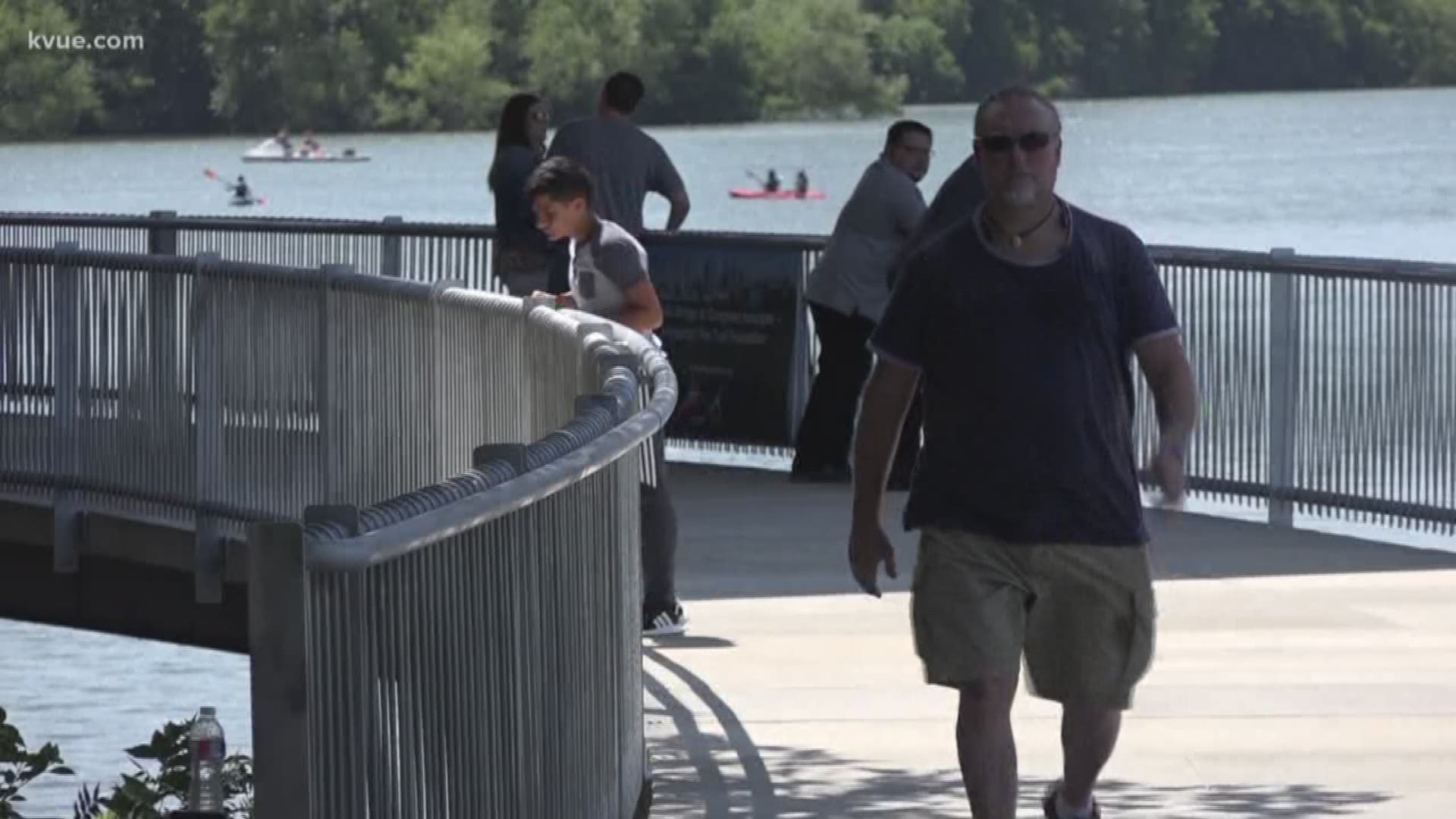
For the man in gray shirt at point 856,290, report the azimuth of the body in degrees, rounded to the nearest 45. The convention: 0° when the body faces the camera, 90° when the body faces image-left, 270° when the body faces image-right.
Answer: approximately 270°

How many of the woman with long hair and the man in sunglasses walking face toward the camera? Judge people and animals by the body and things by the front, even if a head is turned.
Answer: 1

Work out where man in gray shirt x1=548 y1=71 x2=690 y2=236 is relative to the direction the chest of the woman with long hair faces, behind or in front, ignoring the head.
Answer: in front

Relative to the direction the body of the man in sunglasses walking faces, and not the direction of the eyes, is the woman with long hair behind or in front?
behind

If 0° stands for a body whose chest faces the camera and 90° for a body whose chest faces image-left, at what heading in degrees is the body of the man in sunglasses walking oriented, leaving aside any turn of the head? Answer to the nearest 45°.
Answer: approximately 0°

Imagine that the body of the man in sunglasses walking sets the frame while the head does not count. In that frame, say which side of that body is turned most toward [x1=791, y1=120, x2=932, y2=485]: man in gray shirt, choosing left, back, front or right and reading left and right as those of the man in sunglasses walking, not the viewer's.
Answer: back

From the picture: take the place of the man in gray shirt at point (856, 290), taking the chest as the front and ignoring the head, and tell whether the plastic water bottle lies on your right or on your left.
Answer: on your right

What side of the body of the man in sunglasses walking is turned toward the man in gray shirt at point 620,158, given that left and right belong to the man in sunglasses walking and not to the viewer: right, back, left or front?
back

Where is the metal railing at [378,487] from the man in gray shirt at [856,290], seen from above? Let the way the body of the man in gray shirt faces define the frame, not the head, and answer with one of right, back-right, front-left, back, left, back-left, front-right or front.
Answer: right
